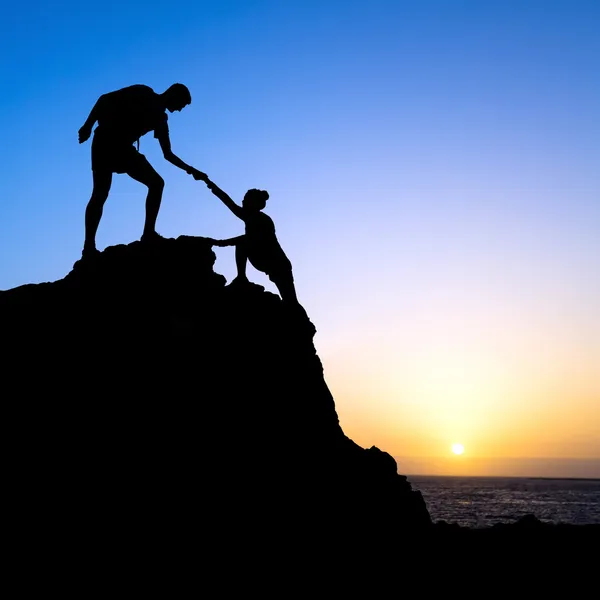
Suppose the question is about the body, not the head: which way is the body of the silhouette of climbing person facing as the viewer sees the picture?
to the viewer's left

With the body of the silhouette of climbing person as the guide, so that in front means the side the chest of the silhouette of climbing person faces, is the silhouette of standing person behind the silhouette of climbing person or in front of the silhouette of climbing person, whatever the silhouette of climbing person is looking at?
in front

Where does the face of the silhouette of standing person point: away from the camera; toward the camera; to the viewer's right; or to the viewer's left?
to the viewer's right
